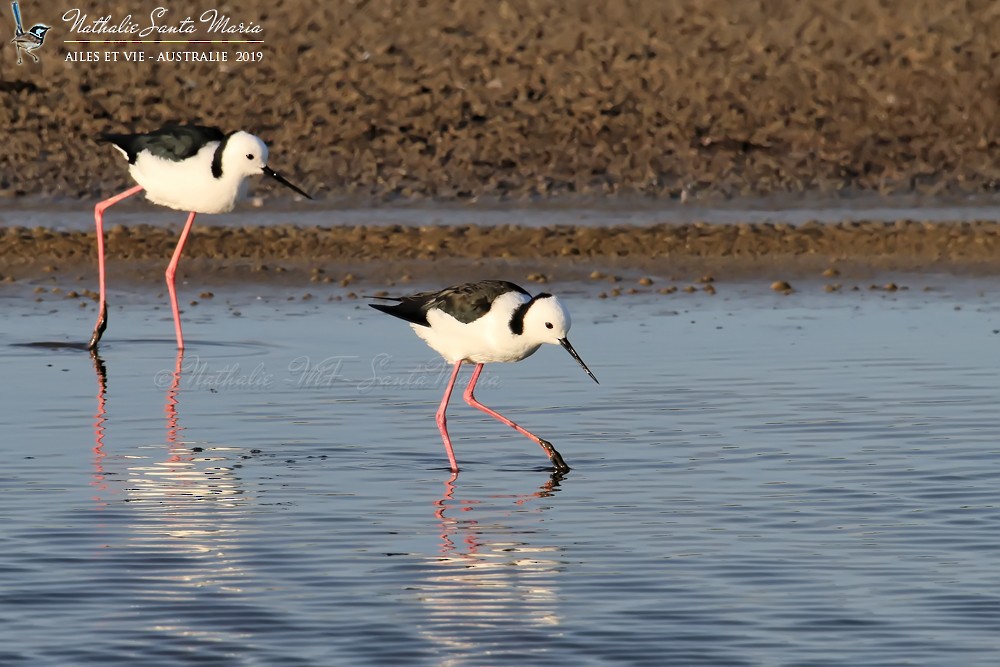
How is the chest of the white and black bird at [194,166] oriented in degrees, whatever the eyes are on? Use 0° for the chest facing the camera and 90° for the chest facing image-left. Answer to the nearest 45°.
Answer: approximately 270°

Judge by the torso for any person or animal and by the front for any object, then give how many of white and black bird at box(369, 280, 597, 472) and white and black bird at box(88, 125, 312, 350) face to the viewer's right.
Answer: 2

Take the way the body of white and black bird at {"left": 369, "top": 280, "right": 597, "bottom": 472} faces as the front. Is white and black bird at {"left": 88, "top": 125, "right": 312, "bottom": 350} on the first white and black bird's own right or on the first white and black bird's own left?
on the first white and black bird's own left

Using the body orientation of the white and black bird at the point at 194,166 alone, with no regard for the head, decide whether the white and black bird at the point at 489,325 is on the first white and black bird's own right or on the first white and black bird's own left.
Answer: on the first white and black bird's own right

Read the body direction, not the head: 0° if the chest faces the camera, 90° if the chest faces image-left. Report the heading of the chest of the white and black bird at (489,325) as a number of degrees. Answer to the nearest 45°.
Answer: approximately 270°
